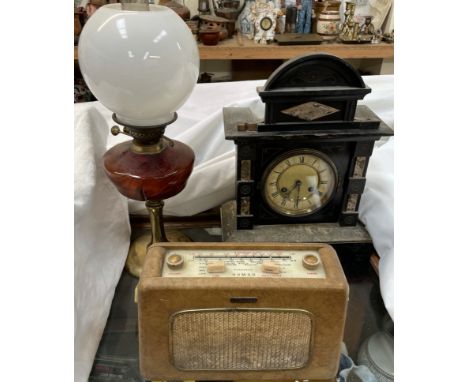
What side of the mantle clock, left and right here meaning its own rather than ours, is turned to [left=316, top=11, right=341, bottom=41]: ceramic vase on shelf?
back

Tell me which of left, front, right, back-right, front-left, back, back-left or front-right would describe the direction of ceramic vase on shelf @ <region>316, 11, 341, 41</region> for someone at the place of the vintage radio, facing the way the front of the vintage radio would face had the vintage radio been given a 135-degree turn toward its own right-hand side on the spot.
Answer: front-right

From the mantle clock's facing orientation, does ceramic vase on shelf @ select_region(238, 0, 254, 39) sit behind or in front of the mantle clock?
behind

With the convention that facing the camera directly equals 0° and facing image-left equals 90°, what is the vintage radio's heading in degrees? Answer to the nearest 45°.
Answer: approximately 0°

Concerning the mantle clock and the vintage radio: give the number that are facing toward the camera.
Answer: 2

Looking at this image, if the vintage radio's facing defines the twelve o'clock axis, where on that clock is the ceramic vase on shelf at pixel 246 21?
The ceramic vase on shelf is roughly at 6 o'clock from the vintage radio.

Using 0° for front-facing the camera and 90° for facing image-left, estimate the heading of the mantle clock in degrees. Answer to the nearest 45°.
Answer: approximately 0°
